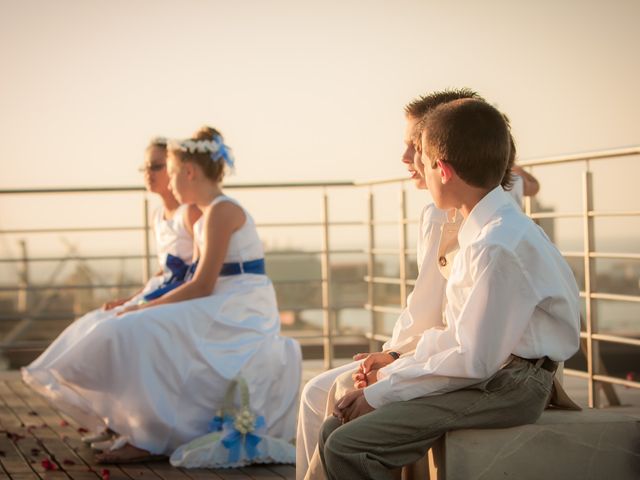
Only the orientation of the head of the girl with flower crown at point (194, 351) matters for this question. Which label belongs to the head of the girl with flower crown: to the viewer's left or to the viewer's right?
to the viewer's left

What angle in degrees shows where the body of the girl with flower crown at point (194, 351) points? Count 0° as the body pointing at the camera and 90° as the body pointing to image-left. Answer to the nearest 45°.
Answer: approximately 90°

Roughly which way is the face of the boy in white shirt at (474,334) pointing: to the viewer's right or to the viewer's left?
to the viewer's left

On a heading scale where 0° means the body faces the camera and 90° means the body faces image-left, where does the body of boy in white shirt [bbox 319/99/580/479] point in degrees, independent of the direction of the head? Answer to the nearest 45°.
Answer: approximately 90°

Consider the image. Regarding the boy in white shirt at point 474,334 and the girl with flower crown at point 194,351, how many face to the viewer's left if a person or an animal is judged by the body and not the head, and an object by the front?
2

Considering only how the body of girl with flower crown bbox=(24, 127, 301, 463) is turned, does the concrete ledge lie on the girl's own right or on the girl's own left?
on the girl's own left

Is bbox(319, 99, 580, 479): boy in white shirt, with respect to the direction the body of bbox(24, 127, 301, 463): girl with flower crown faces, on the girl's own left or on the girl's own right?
on the girl's own left

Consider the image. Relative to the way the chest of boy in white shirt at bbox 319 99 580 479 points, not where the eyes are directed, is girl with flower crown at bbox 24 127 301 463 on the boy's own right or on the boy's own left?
on the boy's own right

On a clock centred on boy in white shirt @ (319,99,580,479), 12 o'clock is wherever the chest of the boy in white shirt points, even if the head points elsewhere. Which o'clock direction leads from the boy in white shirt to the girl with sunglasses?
The girl with sunglasses is roughly at 2 o'clock from the boy in white shirt.
